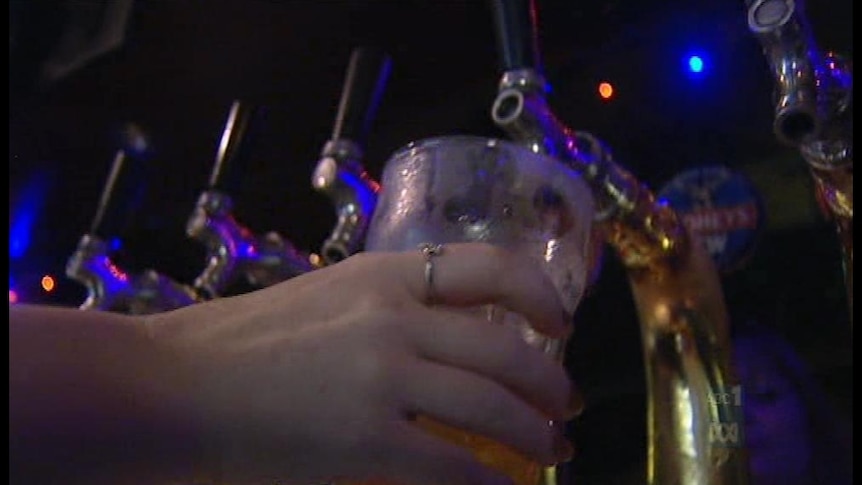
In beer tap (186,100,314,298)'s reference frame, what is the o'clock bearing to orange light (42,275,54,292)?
The orange light is roughly at 2 o'clock from the beer tap.

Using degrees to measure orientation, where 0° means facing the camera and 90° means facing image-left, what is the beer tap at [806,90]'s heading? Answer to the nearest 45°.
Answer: approximately 45°

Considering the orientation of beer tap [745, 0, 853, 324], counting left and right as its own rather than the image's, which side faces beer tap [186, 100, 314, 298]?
right

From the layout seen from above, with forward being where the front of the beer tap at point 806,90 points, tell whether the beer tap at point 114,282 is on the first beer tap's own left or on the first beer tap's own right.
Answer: on the first beer tap's own right

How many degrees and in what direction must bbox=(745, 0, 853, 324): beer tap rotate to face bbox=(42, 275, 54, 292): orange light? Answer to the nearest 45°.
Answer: approximately 90° to its right
